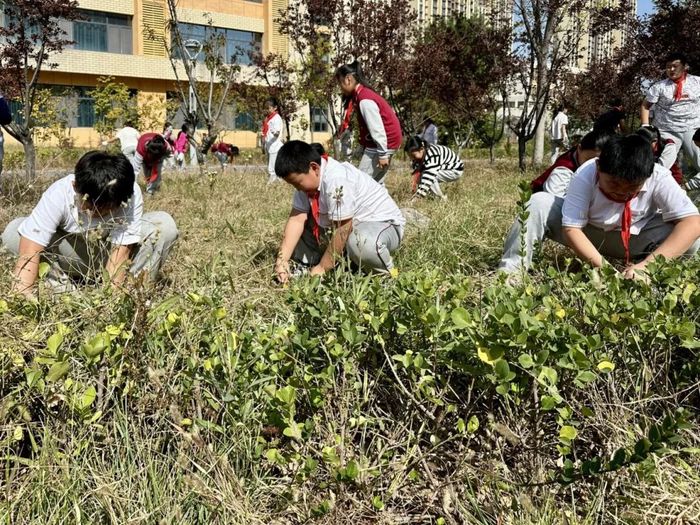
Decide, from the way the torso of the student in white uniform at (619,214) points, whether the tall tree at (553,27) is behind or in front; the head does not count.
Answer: behind

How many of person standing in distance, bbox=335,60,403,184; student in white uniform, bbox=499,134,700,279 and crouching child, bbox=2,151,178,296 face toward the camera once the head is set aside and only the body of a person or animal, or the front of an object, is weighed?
2

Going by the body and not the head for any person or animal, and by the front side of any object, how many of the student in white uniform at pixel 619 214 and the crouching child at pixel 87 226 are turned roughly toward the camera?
2

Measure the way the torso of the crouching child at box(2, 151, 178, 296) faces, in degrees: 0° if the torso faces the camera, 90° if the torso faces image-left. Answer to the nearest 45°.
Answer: approximately 0°

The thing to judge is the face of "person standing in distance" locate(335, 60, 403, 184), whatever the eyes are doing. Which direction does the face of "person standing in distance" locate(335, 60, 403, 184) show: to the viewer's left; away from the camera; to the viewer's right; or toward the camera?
to the viewer's left

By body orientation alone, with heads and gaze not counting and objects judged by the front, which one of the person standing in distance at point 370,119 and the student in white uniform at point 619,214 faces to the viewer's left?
the person standing in distance

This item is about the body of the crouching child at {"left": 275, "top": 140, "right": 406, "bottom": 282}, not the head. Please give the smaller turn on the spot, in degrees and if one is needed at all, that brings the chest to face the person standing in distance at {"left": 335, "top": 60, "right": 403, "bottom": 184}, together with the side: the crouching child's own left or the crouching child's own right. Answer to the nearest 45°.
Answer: approximately 135° to the crouching child's own right

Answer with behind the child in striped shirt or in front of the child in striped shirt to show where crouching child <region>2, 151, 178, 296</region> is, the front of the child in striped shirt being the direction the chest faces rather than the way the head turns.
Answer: in front

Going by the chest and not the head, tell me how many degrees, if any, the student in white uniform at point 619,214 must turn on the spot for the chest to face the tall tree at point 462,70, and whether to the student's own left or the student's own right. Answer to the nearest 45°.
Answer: approximately 180°

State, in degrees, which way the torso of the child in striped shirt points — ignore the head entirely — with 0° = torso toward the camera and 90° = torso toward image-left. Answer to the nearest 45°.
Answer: approximately 45°

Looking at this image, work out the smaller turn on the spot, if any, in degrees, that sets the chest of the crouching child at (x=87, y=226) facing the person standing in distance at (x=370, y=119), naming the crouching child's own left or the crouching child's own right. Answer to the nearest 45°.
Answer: approximately 135° to the crouching child's own left
